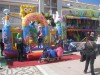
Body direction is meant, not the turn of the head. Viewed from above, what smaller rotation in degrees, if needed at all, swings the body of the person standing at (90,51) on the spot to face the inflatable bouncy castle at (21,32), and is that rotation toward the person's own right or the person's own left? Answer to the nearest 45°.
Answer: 0° — they already face it

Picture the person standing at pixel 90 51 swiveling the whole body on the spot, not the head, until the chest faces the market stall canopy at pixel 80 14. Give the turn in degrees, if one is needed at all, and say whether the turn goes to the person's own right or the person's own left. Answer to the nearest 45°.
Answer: approximately 45° to the person's own right

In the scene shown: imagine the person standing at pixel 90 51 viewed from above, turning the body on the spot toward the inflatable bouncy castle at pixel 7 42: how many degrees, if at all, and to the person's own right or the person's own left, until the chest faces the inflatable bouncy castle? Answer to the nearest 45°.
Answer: approximately 90° to the person's own left

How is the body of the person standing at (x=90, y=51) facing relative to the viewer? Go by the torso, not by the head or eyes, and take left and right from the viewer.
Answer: facing away from the viewer and to the left of the viewer

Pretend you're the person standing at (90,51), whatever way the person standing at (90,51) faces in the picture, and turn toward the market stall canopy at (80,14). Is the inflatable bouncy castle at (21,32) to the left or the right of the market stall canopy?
left
